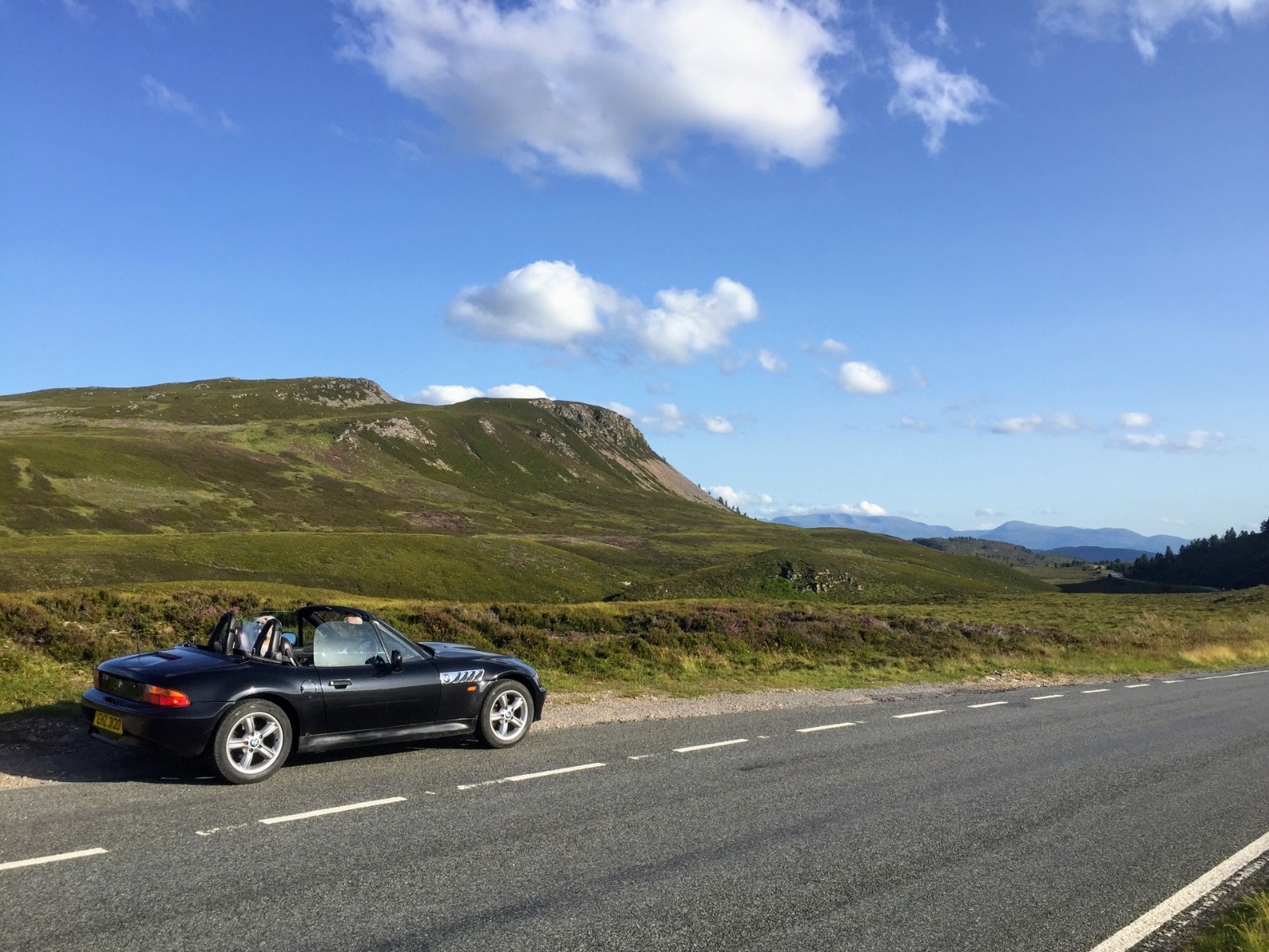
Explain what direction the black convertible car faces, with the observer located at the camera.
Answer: facing away from the viewer and to the right of the viewer
